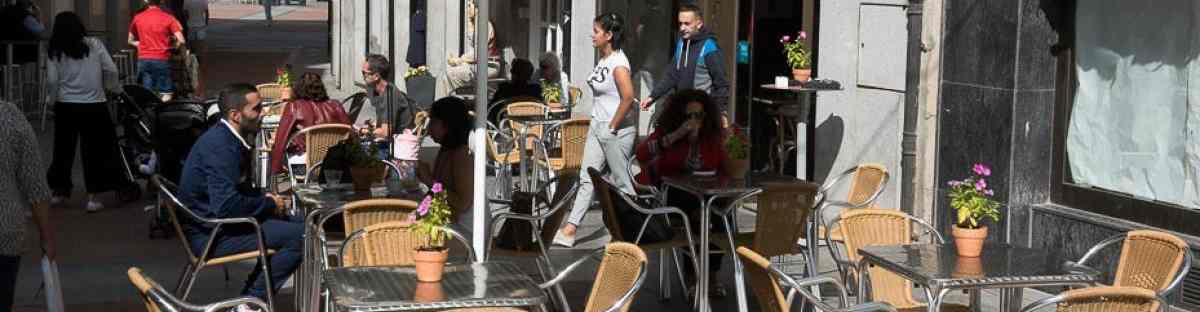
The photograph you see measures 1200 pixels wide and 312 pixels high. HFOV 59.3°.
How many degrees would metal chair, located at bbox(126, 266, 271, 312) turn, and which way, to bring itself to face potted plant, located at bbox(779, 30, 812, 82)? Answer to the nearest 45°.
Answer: approximately 45° to its left

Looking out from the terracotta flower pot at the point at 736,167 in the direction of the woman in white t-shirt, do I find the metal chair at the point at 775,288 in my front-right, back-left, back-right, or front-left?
back-left

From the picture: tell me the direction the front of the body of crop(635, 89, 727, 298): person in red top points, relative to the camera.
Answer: toward the camera

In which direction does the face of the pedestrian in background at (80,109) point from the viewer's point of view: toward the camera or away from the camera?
away from the camera

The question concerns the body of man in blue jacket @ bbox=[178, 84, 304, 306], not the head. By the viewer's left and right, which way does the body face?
facing to the right of the viewer

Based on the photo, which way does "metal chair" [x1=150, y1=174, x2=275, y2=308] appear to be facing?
to the viewer's right

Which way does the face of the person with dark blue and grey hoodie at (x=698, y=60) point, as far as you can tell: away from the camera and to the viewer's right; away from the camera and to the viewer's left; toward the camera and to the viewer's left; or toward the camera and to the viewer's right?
toward the camera and to the viewer's left

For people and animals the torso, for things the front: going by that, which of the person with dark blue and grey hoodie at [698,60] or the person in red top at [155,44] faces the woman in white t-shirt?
the person with dark blue and grey hoodie
